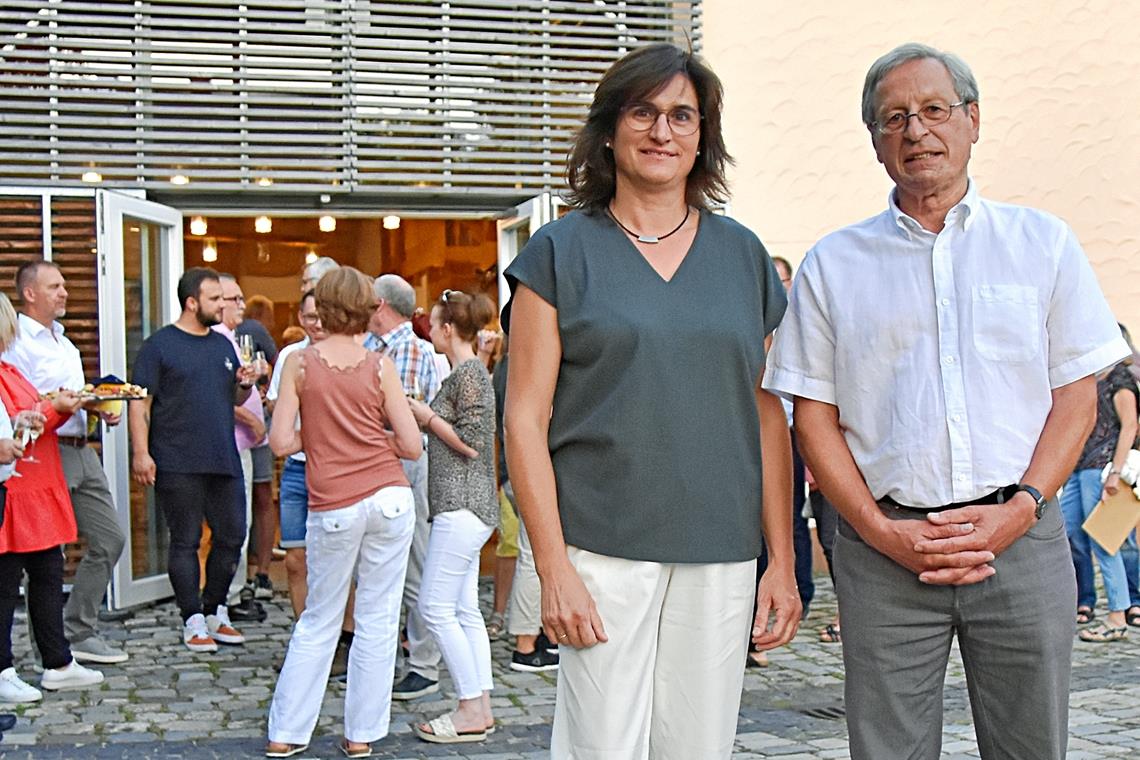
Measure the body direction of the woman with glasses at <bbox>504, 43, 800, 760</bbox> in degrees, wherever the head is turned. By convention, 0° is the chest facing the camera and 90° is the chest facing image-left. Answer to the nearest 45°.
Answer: approximately 0°

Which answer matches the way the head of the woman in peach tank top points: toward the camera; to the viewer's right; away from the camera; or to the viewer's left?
away from the camera

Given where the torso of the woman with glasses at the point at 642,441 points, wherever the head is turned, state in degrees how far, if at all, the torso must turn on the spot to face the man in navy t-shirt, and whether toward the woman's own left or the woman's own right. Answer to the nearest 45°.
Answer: approximately 135° to the woman's own right

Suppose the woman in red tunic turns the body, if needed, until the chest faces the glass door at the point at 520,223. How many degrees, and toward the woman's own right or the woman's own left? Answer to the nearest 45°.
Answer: approximately 45° to the woman's own left

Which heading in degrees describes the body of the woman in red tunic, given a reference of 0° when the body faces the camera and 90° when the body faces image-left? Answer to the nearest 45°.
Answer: approximately 270°

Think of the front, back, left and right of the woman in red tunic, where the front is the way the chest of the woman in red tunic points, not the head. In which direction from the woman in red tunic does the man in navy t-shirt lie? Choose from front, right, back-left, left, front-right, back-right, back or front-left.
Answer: front-left

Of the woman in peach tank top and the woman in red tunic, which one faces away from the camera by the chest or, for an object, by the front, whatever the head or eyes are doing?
the woman in peach tank top

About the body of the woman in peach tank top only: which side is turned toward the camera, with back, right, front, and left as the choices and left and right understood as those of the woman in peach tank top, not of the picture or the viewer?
back

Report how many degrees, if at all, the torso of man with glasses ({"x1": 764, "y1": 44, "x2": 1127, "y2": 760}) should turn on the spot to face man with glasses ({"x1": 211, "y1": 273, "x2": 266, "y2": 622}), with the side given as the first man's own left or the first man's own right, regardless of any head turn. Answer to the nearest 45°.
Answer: approximately 135° to the first man's own right
